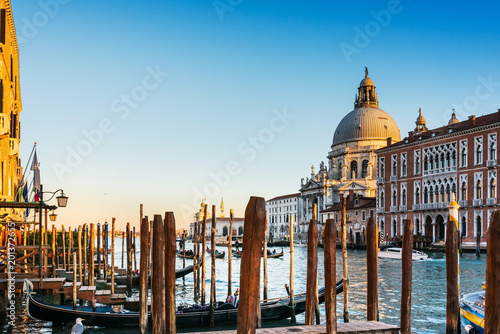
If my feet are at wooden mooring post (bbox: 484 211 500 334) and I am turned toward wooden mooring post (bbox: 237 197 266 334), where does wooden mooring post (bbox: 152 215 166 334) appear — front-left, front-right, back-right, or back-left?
front-right

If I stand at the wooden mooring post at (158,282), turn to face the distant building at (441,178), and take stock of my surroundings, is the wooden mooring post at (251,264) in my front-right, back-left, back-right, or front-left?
back-right

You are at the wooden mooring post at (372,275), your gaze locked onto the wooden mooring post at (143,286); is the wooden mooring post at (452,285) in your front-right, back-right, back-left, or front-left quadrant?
back-left

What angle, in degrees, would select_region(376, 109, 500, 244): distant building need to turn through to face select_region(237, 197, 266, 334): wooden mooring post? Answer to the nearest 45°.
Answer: approximately 45° to its left

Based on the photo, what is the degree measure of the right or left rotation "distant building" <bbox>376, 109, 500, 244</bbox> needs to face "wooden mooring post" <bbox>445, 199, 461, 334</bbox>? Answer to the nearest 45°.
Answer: approximately 45° to its left

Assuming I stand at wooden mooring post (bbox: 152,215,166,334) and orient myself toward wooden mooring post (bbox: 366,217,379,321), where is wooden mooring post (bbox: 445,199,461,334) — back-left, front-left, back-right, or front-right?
front-right

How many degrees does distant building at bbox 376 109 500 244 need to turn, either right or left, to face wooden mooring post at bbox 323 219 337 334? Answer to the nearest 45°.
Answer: approximately 45° to its left

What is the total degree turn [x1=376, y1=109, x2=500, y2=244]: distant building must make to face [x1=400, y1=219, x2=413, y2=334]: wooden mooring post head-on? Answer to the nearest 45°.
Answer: approximately 45° to its left

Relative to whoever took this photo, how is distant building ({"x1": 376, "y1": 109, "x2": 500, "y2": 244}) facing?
facing the viewer and to the left of the viewer

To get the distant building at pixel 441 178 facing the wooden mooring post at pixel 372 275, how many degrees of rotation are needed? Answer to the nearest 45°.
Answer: approximately 45° to its left

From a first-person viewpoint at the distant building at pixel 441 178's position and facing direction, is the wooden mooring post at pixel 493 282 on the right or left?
on its left

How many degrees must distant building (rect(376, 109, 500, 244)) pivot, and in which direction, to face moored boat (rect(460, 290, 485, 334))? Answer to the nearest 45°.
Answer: approximately 45° to its left
